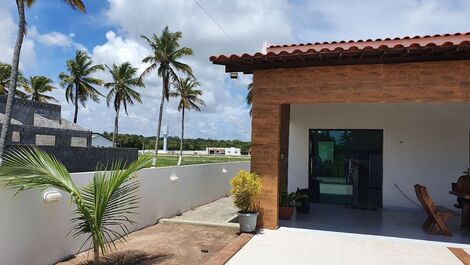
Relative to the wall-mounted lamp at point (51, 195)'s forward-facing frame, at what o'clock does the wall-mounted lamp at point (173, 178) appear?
the wall-mounted lamp at point (173, 178) is roughly at 9 o'clock from the wall-mounted lamp at point (51, 195).

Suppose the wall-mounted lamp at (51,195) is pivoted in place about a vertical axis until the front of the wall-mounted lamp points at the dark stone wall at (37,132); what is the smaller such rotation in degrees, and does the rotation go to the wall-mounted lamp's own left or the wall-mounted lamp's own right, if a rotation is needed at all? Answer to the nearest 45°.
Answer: approximately 135° to the wall-mounted lamp's own left

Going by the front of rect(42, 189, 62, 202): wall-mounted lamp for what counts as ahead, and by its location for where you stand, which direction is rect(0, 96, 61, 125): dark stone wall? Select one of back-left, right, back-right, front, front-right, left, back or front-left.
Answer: back-left

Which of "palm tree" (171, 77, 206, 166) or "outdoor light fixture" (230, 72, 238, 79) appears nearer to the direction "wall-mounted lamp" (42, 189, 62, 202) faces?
the outdoor light fixture

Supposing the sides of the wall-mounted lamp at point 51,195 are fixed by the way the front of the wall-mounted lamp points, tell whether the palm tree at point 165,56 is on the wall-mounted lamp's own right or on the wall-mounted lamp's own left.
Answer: on the wall-mounted lamp's own left

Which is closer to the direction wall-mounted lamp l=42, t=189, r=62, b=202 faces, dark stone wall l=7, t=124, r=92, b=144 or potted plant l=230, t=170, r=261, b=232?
the potted plant

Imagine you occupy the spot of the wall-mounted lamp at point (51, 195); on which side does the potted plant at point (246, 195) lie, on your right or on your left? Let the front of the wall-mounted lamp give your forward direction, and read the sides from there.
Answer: on your left

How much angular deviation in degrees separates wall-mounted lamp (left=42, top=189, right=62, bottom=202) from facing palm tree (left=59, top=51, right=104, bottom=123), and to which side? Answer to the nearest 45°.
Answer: approximately 135° to its left

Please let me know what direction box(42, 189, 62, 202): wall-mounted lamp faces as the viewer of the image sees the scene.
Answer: facing the viewer and to the right of the viewer

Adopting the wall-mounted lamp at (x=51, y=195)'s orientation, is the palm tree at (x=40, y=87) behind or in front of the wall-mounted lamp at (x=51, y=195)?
behind

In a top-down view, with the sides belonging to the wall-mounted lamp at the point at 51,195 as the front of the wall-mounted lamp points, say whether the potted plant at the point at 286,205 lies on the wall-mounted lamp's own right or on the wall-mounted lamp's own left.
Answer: on the wall-mounted lamp's own left

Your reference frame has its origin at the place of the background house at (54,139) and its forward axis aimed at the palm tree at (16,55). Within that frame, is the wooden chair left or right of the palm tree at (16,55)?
left
